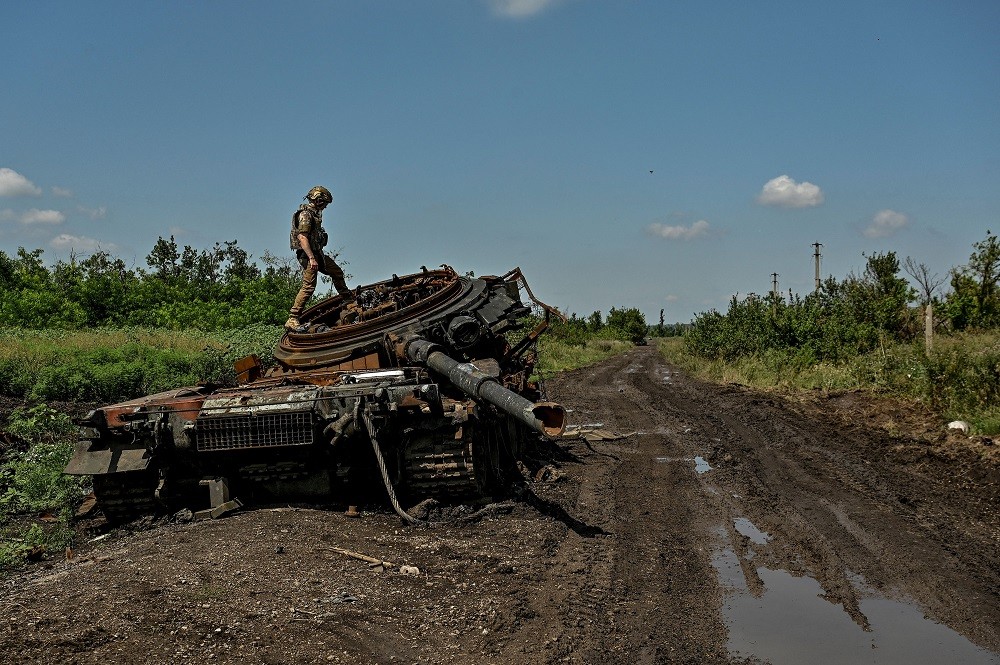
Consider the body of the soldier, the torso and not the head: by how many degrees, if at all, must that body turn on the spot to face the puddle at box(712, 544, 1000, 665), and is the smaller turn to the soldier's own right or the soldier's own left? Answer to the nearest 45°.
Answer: approximately 45° to the soldier's own right

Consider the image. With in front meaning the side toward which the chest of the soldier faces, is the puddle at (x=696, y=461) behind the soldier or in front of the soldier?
in front

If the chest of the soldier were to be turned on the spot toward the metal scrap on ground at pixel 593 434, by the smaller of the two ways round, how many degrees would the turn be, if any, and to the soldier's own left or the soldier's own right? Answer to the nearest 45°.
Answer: approximately 45° to the soldier's own left

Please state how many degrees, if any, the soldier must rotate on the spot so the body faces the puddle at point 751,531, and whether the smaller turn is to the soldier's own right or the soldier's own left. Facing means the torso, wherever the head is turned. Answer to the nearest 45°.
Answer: approximately 45° to the soldier's own right

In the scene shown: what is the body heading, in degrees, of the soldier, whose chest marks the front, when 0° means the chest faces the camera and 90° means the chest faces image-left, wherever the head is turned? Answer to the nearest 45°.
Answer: approximately 270°
